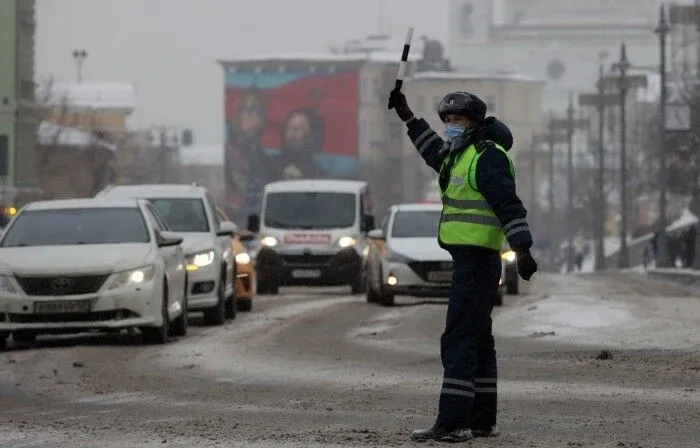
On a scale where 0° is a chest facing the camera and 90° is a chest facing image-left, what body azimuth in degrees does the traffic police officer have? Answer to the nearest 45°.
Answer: approximately 45°

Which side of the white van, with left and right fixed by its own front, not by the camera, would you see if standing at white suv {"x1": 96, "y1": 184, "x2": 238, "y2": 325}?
front

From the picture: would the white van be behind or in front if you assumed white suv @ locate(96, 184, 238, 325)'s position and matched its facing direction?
behind

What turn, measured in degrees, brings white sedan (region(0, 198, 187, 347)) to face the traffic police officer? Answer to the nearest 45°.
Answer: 0° — it already faces them

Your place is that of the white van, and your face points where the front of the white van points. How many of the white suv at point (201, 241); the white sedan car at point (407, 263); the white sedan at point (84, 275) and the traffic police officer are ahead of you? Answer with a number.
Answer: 4

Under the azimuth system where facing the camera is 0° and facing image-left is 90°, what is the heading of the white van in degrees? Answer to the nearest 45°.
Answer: approximately 0°

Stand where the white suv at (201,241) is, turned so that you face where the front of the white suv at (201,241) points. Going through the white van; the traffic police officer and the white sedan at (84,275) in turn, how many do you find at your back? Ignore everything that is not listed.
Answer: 1
